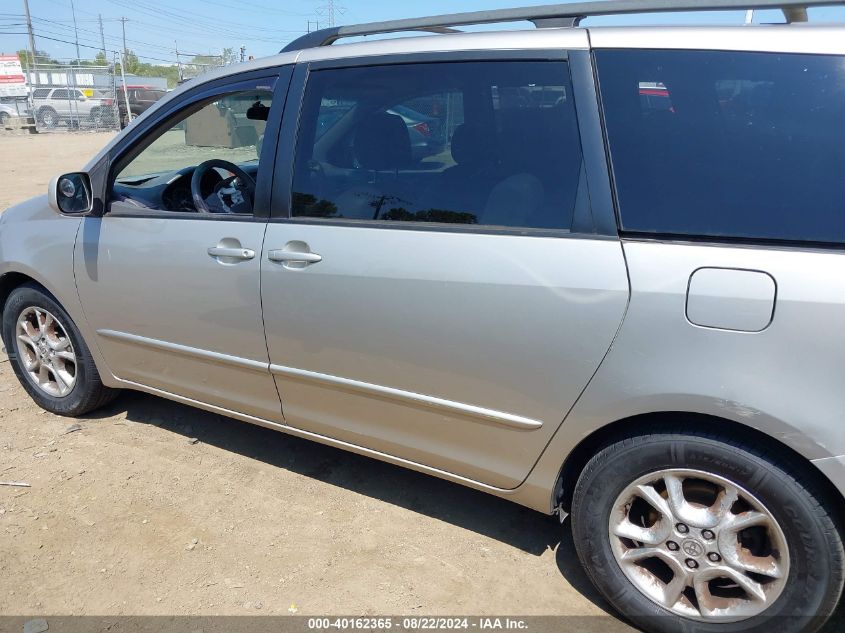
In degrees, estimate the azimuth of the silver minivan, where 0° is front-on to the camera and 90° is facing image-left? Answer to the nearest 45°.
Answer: approximately 135°

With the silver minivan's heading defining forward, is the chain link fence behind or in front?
in front
